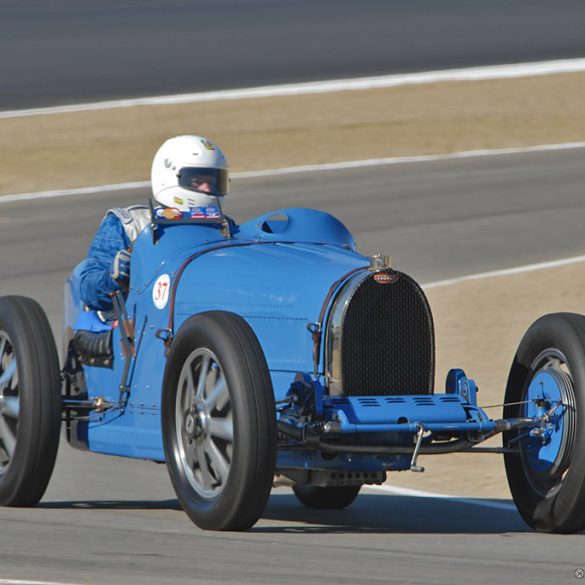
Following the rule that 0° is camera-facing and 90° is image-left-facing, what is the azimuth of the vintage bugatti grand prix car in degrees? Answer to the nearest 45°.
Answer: approximately 315°

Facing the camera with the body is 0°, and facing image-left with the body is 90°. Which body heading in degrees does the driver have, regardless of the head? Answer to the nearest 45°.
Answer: approximately 315°

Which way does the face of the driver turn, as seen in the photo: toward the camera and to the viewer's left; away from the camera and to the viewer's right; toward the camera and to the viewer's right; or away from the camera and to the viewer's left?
toward the camera and to the viewer's right
